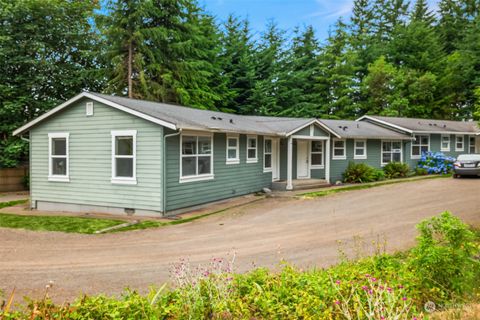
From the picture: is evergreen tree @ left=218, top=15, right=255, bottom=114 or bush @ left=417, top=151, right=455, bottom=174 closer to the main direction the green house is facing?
the bush

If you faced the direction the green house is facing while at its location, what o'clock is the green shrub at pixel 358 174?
The green shrub is roughly at 9 o'clock from the green house.

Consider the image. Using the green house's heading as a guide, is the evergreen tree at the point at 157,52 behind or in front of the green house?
behind

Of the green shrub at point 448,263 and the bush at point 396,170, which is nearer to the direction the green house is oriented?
the green shrub

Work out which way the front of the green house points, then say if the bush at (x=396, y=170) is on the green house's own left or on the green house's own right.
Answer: on the green house's own left

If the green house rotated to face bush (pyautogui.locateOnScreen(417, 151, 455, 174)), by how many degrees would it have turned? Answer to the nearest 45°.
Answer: approximately 90° to its left

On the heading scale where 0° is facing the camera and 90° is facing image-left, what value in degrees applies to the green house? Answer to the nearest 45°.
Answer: approximately 315°

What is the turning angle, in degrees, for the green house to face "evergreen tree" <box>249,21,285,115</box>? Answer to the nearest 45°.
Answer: approximately 135° to its left

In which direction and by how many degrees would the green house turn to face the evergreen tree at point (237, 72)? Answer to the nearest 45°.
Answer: approximately 135° to its left

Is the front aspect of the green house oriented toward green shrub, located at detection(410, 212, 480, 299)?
yes

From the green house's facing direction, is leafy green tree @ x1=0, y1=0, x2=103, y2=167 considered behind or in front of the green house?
behind
